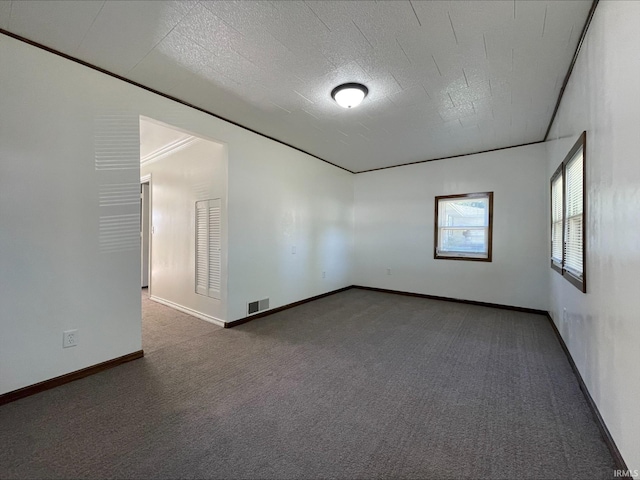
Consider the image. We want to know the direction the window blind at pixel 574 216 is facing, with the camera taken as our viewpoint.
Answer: facing to the left of the viewer

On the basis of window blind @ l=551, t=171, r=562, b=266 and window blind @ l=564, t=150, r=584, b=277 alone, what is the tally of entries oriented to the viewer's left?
2

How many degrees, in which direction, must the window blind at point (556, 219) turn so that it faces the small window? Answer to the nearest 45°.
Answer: approximately 45° to its right

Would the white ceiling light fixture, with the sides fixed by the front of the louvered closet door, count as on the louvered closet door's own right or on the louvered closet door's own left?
on the louvered closet door's own left

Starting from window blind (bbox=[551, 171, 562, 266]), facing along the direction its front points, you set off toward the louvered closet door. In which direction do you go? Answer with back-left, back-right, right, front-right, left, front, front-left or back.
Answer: front-left

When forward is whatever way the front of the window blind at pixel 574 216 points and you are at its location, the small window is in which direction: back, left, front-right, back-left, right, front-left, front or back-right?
front-right

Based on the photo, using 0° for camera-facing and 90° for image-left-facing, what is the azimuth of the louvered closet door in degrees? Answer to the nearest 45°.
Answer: approximately 45°

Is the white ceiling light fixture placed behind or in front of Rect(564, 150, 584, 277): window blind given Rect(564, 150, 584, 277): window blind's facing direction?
in front

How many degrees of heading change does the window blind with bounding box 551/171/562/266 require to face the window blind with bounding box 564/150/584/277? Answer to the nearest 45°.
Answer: approximately 90° to its left

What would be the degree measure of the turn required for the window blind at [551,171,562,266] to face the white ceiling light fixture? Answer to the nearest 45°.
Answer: approximately 45° to its left

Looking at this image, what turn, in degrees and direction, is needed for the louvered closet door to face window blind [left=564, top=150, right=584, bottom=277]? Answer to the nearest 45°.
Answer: approximately 90° to its left

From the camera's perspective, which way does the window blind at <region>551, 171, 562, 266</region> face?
to the viewer's left
